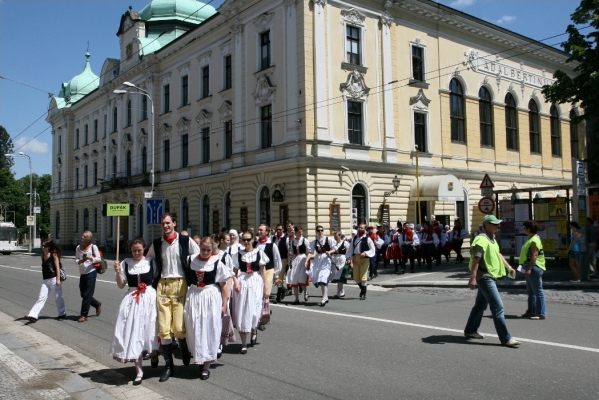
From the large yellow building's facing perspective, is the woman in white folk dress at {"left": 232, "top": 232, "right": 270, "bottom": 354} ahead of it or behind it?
ahead

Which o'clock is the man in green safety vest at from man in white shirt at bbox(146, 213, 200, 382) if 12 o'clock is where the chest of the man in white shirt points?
The man in green safety vest is roughly at 9 o'clock from the man in white shirt.

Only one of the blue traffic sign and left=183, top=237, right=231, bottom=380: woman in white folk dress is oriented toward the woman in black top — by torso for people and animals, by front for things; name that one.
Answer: the blue traffic sign

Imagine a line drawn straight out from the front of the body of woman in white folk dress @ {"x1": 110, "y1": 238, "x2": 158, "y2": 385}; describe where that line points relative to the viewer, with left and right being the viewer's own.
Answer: facing the viewer

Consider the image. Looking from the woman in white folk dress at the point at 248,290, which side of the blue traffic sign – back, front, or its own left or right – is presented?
front

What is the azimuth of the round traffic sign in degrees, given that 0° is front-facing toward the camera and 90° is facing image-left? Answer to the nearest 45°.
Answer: approximately 0°

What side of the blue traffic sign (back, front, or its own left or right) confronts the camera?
front

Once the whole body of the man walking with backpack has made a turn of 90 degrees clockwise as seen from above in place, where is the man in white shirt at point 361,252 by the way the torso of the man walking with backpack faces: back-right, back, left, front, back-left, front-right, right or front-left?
back-right

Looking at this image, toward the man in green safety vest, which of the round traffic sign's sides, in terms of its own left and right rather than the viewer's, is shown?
front

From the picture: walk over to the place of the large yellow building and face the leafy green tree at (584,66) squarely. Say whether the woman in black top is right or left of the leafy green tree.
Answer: right

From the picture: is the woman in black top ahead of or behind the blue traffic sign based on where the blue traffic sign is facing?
ahead
